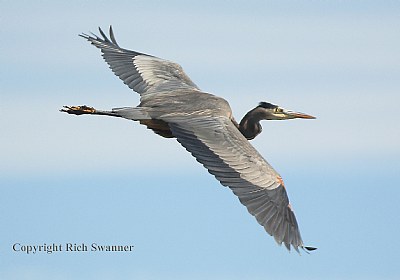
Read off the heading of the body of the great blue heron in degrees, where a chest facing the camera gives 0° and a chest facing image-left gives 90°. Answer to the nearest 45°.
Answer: approximately 270°
